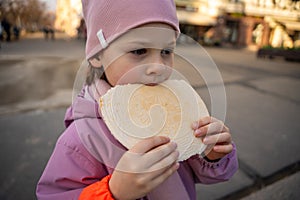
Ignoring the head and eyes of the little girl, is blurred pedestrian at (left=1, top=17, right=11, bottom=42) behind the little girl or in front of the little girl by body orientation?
behind

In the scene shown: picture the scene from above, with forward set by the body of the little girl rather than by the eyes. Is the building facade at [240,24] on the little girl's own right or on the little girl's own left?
on the little girl's own left

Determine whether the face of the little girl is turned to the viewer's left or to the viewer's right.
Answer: to the viewer's right

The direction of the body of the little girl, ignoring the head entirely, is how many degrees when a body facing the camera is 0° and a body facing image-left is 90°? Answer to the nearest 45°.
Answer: approximately 315°
